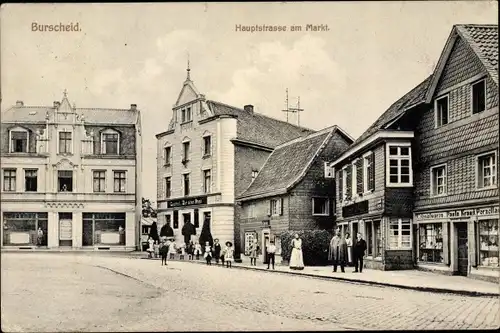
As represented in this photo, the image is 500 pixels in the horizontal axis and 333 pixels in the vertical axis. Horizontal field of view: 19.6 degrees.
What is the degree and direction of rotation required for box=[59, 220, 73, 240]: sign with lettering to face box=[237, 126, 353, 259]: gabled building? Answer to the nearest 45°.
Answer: approximately 90° to its left

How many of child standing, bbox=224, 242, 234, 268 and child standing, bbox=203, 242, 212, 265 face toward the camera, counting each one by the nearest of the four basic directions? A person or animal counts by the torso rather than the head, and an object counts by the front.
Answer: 2

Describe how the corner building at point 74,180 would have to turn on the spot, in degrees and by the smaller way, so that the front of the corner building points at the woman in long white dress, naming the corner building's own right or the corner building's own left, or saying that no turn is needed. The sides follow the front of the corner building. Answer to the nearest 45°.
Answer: approximately 90° to the corner building's own left

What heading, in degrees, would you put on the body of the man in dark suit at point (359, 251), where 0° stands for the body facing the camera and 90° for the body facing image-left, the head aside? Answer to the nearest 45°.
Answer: approximately 45°

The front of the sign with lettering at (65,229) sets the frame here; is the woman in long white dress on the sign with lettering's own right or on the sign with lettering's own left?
on the sign with lettering's own left

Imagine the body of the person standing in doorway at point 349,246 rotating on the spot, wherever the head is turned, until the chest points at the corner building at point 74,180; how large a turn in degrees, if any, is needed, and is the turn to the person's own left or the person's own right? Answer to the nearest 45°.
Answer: approximately 135° to the person's own right

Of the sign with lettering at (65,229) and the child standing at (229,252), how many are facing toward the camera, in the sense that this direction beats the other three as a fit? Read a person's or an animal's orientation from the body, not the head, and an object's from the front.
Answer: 2

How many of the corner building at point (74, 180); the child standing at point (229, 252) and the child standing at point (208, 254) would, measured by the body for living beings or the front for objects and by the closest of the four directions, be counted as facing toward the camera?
3

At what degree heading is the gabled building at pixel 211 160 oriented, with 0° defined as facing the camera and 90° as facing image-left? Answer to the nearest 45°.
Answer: approximately 45°

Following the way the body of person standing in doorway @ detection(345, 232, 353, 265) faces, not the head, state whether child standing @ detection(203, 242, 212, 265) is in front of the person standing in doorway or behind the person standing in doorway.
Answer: in front
